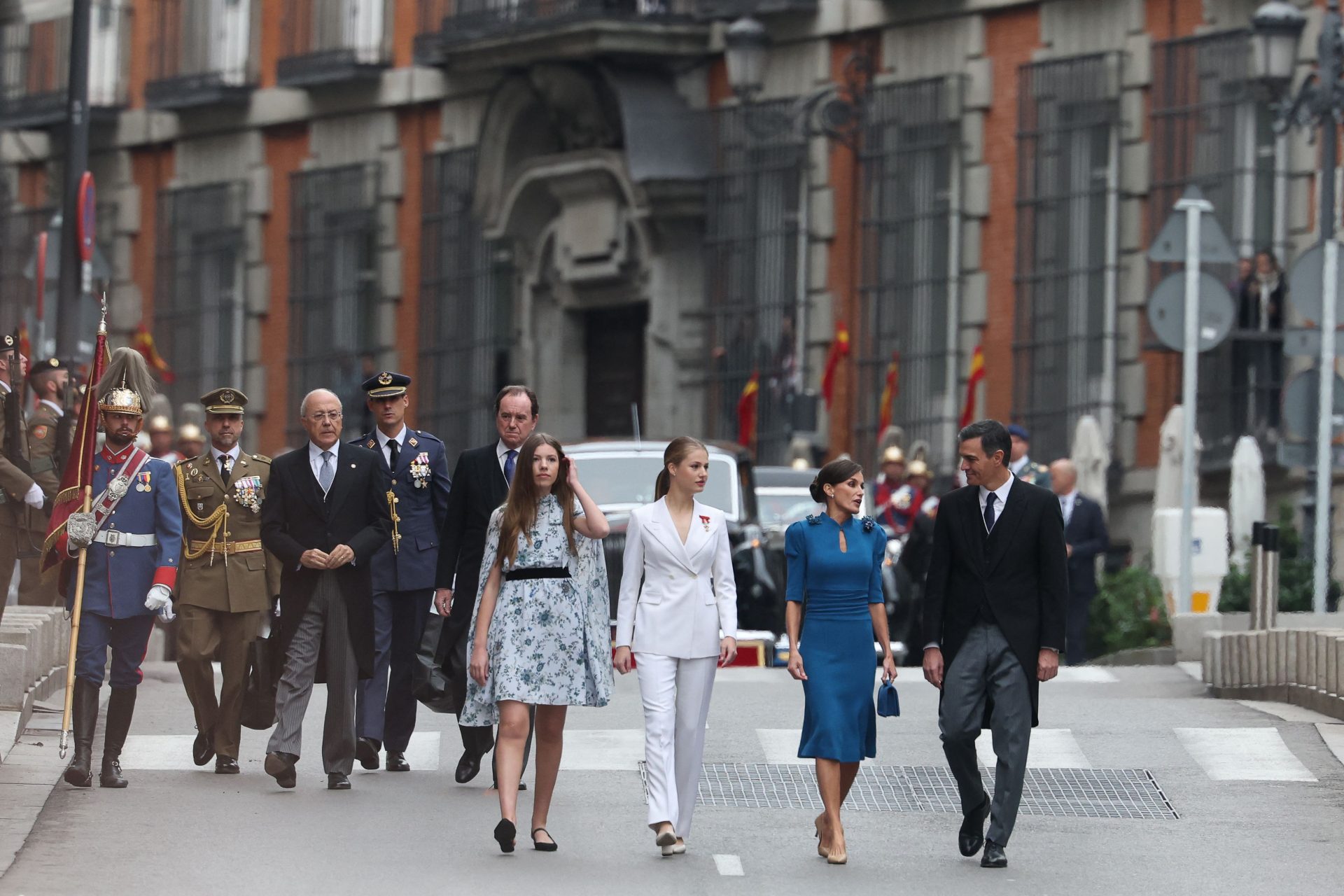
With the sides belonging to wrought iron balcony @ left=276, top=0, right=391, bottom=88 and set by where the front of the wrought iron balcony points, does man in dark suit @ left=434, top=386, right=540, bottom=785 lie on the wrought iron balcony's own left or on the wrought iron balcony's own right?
on the wrought iron balcony's own left

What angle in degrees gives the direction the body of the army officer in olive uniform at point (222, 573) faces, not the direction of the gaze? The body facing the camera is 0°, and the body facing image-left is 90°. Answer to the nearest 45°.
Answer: approximately 0°

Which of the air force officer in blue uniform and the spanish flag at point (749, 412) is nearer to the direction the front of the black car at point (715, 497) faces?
the air force officer in blue uniform

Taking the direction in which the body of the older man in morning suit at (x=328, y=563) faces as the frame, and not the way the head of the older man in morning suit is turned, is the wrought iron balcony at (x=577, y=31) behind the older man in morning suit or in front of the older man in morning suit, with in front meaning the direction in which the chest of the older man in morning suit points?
behind

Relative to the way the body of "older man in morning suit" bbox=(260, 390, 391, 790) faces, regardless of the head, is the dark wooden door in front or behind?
behind

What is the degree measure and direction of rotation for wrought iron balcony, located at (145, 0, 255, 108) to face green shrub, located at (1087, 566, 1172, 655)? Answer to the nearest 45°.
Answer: approximately 90° to its left

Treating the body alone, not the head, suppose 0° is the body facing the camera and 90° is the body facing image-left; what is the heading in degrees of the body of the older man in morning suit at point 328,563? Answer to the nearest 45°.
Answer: approximately 0°

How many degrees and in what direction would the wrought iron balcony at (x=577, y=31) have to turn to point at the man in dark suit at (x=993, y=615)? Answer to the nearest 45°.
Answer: approximately 45° to its left

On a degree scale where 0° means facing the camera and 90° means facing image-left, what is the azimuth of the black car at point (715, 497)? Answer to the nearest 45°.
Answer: approximately 45°
